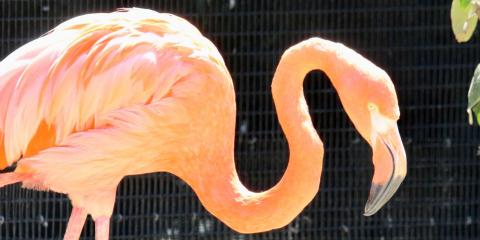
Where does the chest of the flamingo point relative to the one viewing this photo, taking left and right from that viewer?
facing to the right of the viewer

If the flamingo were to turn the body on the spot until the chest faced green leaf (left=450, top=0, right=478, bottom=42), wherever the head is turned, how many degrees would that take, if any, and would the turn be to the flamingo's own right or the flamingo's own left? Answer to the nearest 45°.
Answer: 0° — it already faces it
